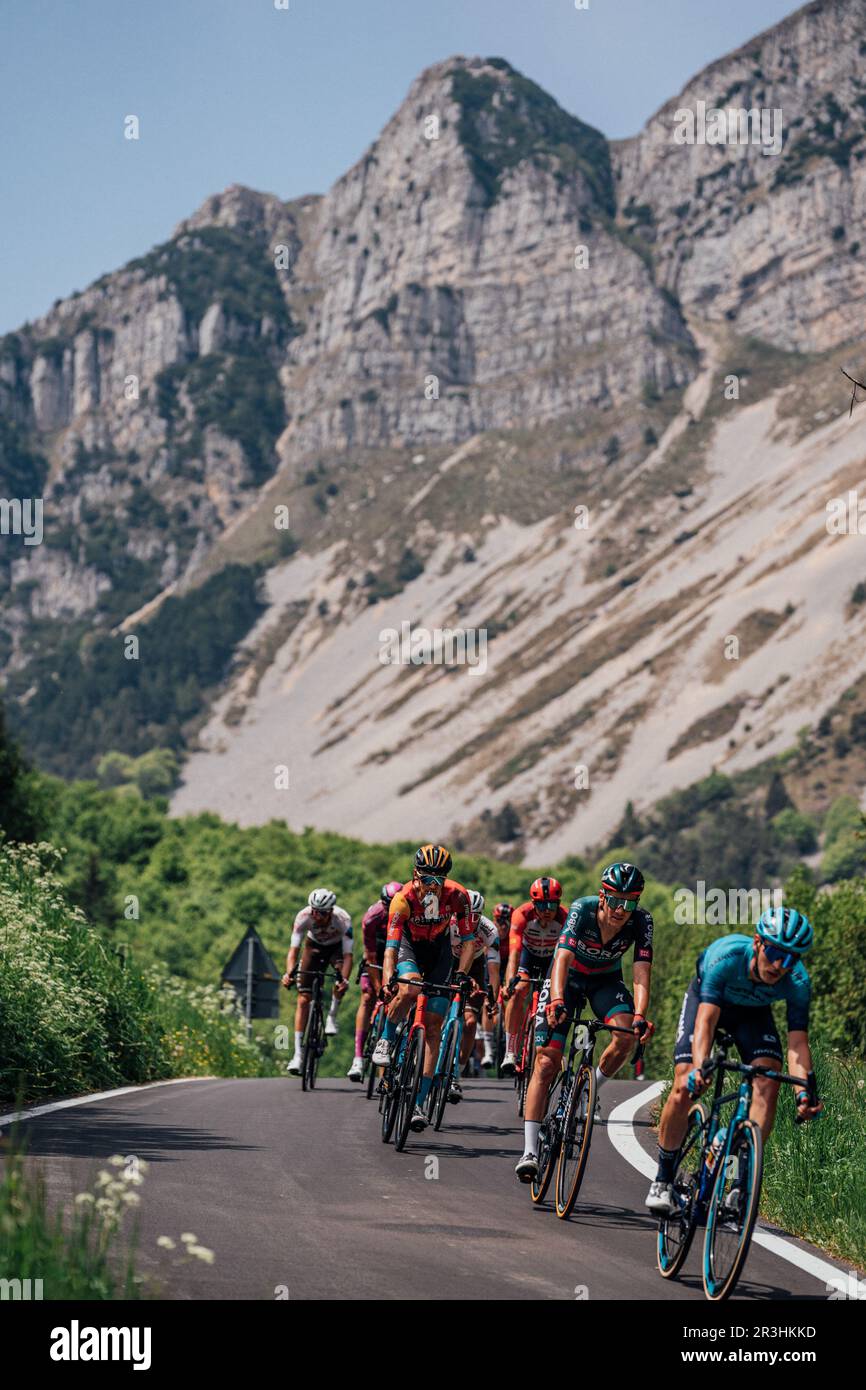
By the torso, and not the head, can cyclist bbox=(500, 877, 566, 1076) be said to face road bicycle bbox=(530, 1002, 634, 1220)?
yes

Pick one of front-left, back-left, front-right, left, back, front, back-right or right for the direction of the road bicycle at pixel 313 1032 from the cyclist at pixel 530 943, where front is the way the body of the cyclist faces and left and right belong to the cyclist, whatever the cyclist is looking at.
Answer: back-right

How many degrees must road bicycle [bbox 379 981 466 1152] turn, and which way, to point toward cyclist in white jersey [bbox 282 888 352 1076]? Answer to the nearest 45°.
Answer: approximately 180°

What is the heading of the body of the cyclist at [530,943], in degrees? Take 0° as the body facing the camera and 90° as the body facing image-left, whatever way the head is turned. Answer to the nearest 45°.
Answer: approximately 0°

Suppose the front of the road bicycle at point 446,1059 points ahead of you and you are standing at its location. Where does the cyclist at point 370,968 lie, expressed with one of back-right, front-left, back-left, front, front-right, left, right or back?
back

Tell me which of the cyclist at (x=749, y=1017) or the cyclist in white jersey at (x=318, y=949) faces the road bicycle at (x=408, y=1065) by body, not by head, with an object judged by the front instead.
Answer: the cyclist in white jersey
